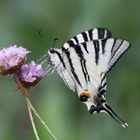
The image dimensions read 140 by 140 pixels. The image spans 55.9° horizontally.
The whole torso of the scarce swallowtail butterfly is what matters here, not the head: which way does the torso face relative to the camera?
to the viewer's left
